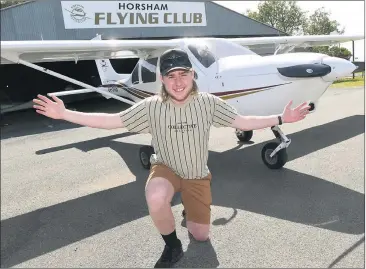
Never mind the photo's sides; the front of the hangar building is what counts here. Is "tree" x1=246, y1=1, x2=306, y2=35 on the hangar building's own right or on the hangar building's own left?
on the hangar building's own left

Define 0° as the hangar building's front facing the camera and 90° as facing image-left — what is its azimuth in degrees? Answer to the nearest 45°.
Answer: approximately 0°

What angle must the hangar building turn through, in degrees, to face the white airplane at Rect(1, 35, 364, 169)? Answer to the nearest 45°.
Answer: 0° — it already faces it

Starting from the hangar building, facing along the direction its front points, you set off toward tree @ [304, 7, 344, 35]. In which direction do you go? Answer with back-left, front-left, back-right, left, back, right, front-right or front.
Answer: left

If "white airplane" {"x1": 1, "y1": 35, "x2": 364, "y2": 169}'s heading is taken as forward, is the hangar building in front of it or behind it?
behind

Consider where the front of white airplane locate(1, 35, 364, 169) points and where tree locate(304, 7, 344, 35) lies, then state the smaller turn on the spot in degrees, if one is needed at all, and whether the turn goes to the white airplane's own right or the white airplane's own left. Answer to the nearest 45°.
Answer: approximately 90° to the white airplane's own left

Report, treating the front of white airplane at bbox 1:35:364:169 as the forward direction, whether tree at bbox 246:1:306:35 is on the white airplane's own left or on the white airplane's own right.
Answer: on the white airplane's own left

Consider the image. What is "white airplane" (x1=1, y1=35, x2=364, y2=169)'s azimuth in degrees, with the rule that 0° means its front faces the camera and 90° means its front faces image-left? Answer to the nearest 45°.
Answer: approximately 315°

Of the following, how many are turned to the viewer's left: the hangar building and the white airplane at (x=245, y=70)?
0
